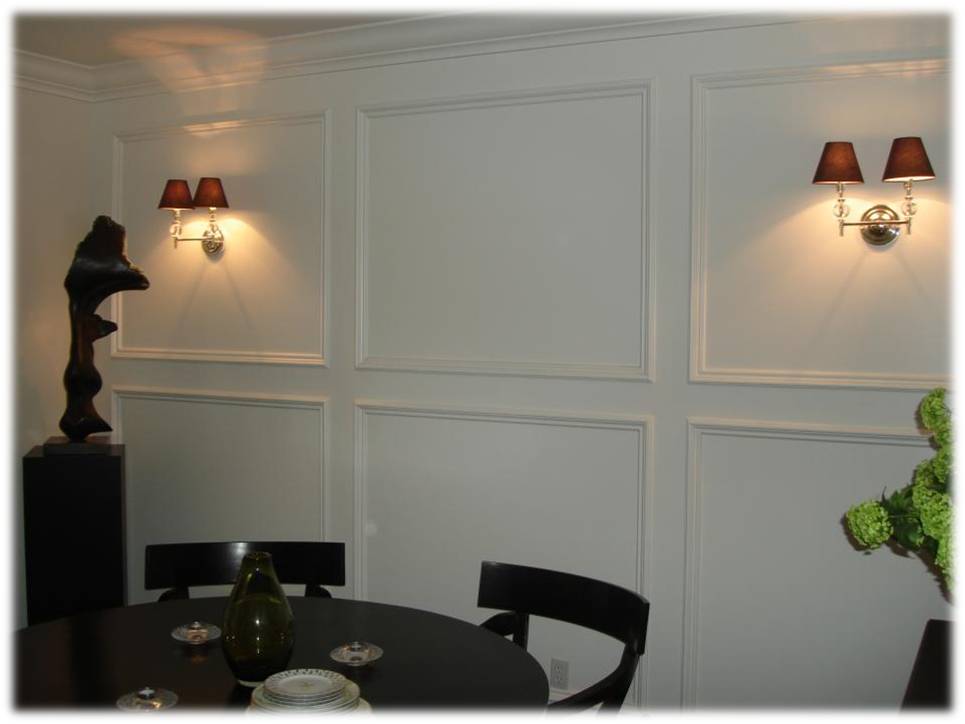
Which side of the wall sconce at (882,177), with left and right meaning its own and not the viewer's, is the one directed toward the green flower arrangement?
front

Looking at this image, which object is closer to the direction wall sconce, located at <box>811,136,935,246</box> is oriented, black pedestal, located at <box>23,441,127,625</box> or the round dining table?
the round dining table

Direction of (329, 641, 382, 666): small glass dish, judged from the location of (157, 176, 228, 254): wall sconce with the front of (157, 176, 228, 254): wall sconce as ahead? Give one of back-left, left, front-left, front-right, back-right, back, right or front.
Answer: front-left

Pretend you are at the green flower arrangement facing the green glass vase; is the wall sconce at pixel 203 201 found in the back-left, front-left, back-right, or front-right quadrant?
front-right

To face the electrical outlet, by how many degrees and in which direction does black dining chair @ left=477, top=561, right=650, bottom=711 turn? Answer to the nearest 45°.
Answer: approximately 135° to its right

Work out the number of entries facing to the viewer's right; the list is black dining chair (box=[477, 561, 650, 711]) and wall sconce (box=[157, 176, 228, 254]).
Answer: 0

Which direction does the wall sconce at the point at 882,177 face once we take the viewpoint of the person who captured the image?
facing the viewer

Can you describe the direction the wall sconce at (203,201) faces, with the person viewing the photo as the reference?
facing the viewer and to the left of the viewer

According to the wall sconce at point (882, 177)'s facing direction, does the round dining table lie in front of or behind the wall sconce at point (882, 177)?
in front

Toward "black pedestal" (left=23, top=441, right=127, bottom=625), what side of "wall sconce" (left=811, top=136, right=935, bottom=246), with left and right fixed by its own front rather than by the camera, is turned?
right

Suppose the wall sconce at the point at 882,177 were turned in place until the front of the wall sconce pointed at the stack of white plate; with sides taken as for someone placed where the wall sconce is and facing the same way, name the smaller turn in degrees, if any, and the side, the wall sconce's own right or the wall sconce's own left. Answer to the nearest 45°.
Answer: approximately 45° to the wall sconce's own right

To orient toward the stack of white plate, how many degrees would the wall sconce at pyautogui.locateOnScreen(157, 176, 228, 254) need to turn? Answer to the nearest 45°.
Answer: approximately 45° to its left

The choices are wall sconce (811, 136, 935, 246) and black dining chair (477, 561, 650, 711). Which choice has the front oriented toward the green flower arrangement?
the wall sconce

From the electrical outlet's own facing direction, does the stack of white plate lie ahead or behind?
ahead

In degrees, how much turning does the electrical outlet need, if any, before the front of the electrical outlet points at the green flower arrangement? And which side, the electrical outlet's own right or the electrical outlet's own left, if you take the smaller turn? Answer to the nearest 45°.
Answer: approximately 90° to the electrical outlet's own left

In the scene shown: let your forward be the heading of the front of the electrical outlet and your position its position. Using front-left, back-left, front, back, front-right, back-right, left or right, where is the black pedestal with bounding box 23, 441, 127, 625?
front-right

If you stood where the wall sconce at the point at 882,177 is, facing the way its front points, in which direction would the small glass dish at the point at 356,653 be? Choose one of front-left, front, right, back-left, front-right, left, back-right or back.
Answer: front-right
